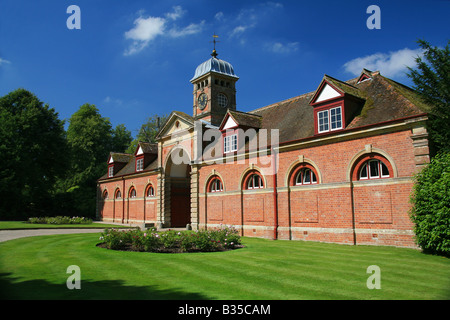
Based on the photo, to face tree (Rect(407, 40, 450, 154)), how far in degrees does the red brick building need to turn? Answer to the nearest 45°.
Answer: approximately 90° to its left

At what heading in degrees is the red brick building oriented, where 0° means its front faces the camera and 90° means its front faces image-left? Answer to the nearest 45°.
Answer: approximately 45°

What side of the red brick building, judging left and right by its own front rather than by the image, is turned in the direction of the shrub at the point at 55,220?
right

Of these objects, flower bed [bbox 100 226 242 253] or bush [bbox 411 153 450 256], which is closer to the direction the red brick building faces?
the flower bed

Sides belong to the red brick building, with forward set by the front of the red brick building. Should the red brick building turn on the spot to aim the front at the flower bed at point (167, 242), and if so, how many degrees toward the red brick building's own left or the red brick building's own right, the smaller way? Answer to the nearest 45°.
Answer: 0° — it already faces it

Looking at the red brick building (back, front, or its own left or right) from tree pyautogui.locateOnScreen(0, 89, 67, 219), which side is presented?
right
